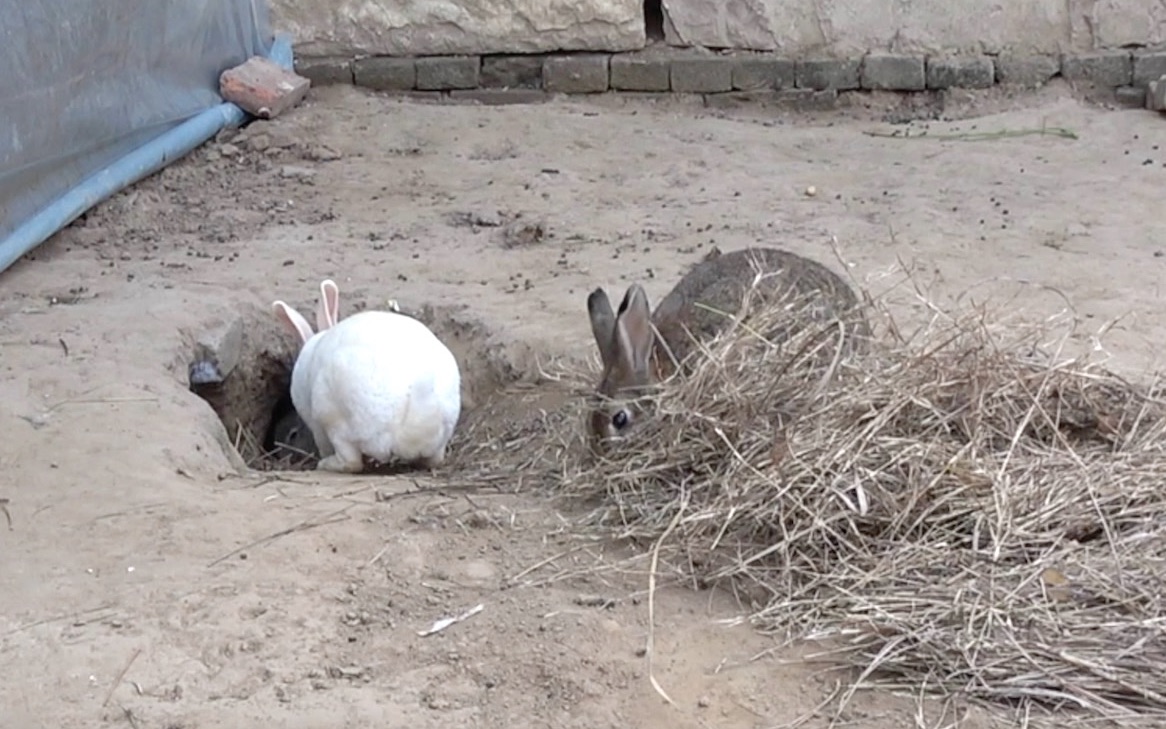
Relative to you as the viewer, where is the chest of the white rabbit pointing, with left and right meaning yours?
facing away from the viewer and to the left of the viewer

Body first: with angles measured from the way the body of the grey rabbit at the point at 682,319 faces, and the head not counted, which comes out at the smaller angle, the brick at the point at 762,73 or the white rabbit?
the white rabbit

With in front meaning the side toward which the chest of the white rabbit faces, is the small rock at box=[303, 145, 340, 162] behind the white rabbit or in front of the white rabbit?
in front

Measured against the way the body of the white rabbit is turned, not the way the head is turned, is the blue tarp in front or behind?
in front

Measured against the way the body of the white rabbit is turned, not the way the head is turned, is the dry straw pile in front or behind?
behind

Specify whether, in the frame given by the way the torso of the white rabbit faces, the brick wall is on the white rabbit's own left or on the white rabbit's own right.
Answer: on the white rabbit's own right

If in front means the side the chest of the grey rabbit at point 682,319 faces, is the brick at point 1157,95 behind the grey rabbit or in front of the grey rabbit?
behind

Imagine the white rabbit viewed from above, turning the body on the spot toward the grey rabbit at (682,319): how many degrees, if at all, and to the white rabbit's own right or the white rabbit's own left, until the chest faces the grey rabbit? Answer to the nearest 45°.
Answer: approximately 135° to the white rabbit's own right

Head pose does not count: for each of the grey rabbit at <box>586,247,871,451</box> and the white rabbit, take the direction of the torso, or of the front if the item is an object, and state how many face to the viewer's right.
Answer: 0

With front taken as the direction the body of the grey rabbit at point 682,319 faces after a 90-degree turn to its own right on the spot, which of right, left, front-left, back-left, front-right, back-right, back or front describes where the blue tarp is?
front

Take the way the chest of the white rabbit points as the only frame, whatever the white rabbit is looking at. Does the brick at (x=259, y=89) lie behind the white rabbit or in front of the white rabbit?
in front

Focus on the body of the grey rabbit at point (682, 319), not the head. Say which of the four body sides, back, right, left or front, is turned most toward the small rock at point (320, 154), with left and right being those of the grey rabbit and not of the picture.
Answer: right

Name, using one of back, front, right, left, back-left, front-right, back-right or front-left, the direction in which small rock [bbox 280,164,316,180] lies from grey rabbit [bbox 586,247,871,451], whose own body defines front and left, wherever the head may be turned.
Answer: right

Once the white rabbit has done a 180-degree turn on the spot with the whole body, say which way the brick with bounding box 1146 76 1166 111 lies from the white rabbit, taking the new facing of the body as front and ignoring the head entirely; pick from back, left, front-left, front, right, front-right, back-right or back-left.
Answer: left

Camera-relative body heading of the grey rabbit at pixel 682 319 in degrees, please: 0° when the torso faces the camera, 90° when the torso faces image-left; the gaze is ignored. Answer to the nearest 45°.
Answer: approximately 45°

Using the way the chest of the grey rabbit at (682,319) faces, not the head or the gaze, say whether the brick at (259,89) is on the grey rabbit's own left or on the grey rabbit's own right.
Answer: on the grey rabbit's own right
